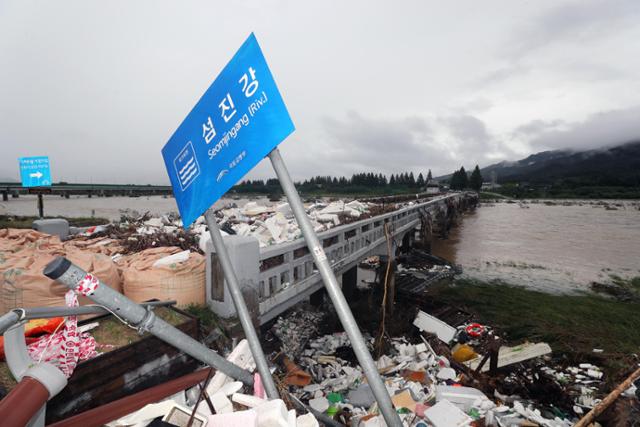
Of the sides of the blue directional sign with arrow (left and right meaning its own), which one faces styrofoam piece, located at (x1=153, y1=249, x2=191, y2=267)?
front

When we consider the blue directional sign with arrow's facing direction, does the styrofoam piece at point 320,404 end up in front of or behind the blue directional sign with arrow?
in front

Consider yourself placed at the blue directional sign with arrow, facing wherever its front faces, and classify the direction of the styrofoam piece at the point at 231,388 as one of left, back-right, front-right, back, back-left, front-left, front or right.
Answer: front

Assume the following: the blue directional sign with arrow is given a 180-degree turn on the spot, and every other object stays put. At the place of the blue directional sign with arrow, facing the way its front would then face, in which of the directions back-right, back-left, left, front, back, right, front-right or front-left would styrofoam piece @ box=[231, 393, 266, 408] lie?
back

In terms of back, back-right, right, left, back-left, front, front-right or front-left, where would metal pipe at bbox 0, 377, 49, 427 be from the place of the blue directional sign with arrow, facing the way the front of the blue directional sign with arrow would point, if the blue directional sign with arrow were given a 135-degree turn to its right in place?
back-left

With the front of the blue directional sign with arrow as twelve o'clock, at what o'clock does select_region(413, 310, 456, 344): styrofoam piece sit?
The styrofoam piece is roughly at 11 o'clock from the blue directional sign with arrow.

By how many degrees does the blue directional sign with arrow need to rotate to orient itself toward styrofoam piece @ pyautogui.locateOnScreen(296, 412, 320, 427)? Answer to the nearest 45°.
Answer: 0° — it already faces it

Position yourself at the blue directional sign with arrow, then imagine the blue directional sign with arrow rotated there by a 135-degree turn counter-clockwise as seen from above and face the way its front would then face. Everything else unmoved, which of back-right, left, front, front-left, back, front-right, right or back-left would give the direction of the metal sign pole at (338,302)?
back-right

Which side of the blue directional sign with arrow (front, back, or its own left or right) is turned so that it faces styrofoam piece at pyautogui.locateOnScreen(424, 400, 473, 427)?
front

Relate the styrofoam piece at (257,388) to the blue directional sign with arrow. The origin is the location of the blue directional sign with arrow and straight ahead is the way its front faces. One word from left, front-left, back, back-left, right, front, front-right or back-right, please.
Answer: front

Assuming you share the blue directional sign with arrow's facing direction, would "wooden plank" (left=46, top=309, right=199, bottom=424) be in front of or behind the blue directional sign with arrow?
in front

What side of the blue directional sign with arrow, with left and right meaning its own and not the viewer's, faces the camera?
front

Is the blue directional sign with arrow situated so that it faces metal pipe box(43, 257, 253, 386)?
yes

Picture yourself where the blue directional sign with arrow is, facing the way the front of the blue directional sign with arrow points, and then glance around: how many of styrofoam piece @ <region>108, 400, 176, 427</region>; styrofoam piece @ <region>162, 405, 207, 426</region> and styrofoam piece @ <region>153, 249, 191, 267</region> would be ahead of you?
3
